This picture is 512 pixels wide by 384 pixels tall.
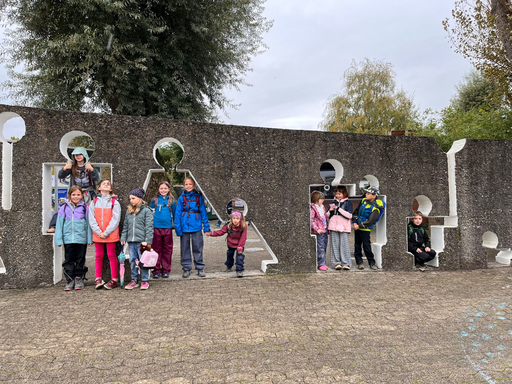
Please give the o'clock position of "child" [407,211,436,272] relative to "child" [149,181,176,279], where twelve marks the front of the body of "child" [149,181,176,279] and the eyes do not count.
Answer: "child" [407,211,436,272] is roughly at 9 o'clock from "child" [149,181,176,279].

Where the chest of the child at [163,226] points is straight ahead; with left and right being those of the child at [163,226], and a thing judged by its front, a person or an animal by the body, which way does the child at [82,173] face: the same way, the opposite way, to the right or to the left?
the same way

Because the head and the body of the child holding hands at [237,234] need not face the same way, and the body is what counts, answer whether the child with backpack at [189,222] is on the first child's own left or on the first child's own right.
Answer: on the first child's own right

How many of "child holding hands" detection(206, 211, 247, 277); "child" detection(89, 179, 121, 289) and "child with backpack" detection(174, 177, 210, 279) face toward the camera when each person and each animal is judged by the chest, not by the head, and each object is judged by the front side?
3

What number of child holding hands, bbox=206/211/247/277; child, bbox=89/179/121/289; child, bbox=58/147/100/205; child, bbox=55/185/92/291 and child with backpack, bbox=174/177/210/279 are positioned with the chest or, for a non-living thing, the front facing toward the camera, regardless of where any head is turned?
5

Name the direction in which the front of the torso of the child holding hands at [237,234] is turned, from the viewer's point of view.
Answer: toward the camera

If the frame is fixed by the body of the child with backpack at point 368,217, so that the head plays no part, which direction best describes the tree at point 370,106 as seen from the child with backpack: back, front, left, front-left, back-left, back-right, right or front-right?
back-right

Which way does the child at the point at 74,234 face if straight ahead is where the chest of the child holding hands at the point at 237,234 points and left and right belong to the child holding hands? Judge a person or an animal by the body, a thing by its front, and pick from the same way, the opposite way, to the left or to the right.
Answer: the same way

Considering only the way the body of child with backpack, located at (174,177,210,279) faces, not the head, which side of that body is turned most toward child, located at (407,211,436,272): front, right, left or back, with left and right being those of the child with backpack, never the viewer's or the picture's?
left

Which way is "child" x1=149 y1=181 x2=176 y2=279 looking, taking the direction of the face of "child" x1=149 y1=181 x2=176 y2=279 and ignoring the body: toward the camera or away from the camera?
toward the camera

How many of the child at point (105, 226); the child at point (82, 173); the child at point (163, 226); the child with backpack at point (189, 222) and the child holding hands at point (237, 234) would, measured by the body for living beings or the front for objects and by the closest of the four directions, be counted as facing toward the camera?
5

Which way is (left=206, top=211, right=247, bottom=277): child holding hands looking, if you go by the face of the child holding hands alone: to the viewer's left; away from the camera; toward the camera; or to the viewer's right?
toward the camera

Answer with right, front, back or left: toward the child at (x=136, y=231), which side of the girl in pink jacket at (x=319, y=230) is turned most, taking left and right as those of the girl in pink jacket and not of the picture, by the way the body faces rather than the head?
right

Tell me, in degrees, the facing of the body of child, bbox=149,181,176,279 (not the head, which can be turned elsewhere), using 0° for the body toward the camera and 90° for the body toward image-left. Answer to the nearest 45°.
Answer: approximately 0°

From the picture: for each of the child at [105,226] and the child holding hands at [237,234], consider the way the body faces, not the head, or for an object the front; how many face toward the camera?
2

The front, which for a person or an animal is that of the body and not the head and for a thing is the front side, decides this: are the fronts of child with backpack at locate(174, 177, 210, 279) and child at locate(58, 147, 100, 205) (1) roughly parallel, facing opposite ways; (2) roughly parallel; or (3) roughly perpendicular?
roughly parallel

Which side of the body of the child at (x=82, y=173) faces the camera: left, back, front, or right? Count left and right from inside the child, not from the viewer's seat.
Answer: front

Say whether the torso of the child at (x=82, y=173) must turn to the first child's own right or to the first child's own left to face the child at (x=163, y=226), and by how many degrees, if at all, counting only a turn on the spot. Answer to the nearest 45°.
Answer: approximately 90° to the first child's own left

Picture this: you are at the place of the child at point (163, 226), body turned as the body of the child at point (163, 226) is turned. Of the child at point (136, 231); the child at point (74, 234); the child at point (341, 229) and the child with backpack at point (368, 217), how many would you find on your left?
2

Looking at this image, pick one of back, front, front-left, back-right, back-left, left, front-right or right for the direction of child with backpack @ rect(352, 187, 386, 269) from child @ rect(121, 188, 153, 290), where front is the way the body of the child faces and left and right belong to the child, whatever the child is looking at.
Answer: back-left
